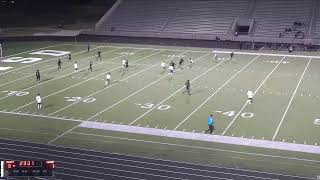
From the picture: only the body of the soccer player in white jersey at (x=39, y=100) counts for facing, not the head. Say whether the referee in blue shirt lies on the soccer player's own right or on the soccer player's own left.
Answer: on the soccer player's own right

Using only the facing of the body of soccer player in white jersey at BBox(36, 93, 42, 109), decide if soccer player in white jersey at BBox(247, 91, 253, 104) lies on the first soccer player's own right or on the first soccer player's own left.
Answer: on the first soccer player's own right
